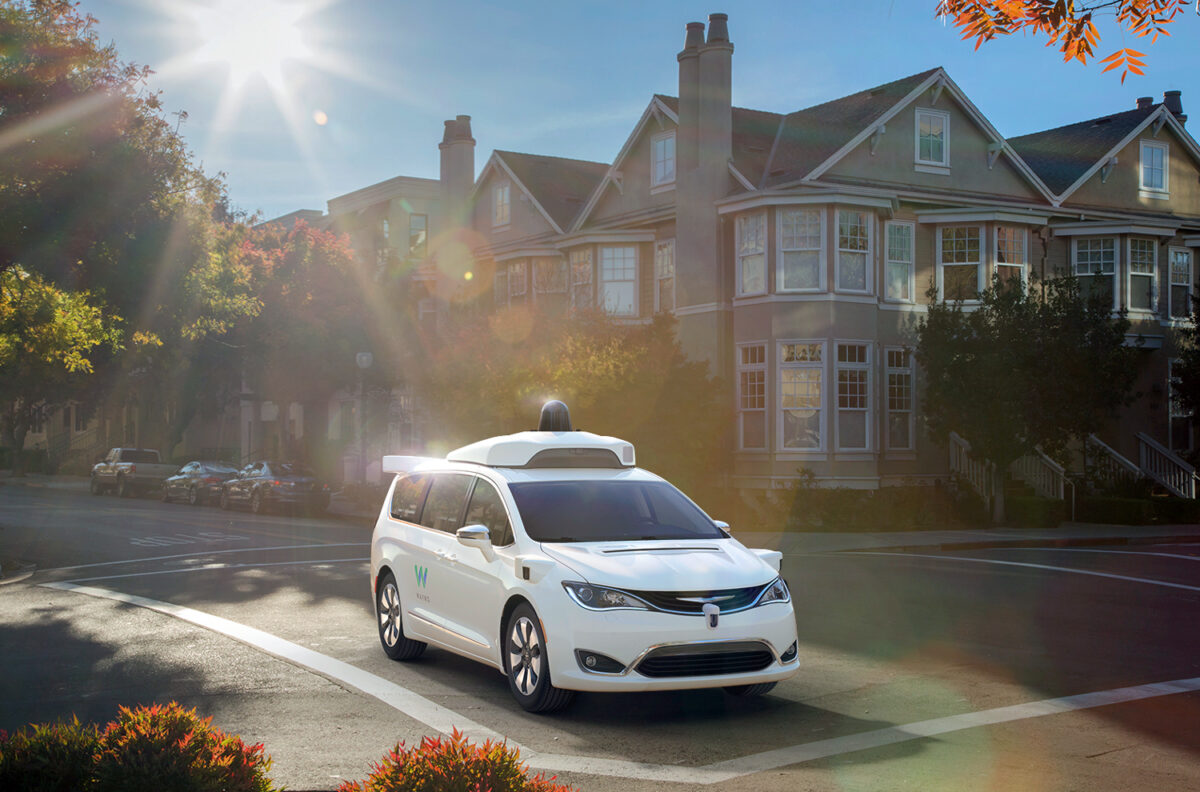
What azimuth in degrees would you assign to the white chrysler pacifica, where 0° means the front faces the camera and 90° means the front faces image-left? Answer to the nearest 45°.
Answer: approximately 315°

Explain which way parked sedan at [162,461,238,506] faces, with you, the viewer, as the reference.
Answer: facing away from the viewer and to the left of the viewer

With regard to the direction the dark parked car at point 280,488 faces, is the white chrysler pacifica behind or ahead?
behind

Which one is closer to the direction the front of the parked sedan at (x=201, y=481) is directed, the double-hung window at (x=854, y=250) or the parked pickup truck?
the parked pickup truck

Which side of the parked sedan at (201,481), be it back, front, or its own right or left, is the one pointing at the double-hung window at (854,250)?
back

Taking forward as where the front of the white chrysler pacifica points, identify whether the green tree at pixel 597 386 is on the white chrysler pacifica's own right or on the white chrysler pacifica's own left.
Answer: on the white chrysler pacifica's own left

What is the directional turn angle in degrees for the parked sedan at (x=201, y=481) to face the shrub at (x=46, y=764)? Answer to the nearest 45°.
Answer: approximately 135° to its left

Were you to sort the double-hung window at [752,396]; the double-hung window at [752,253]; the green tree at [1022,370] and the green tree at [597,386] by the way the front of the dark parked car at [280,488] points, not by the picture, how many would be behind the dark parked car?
4

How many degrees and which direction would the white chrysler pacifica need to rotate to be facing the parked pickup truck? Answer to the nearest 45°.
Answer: approximately 180°

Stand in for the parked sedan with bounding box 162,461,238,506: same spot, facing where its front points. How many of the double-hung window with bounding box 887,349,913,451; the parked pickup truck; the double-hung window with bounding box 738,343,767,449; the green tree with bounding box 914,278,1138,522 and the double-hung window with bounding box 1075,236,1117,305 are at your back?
4

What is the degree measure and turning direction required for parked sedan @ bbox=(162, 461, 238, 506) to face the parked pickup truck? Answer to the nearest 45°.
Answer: approximately 45° to its right

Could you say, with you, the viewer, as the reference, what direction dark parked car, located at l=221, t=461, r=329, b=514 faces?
facing away from the viewer and to the left of the viewer

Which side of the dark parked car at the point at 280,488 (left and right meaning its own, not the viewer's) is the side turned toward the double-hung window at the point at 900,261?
back
